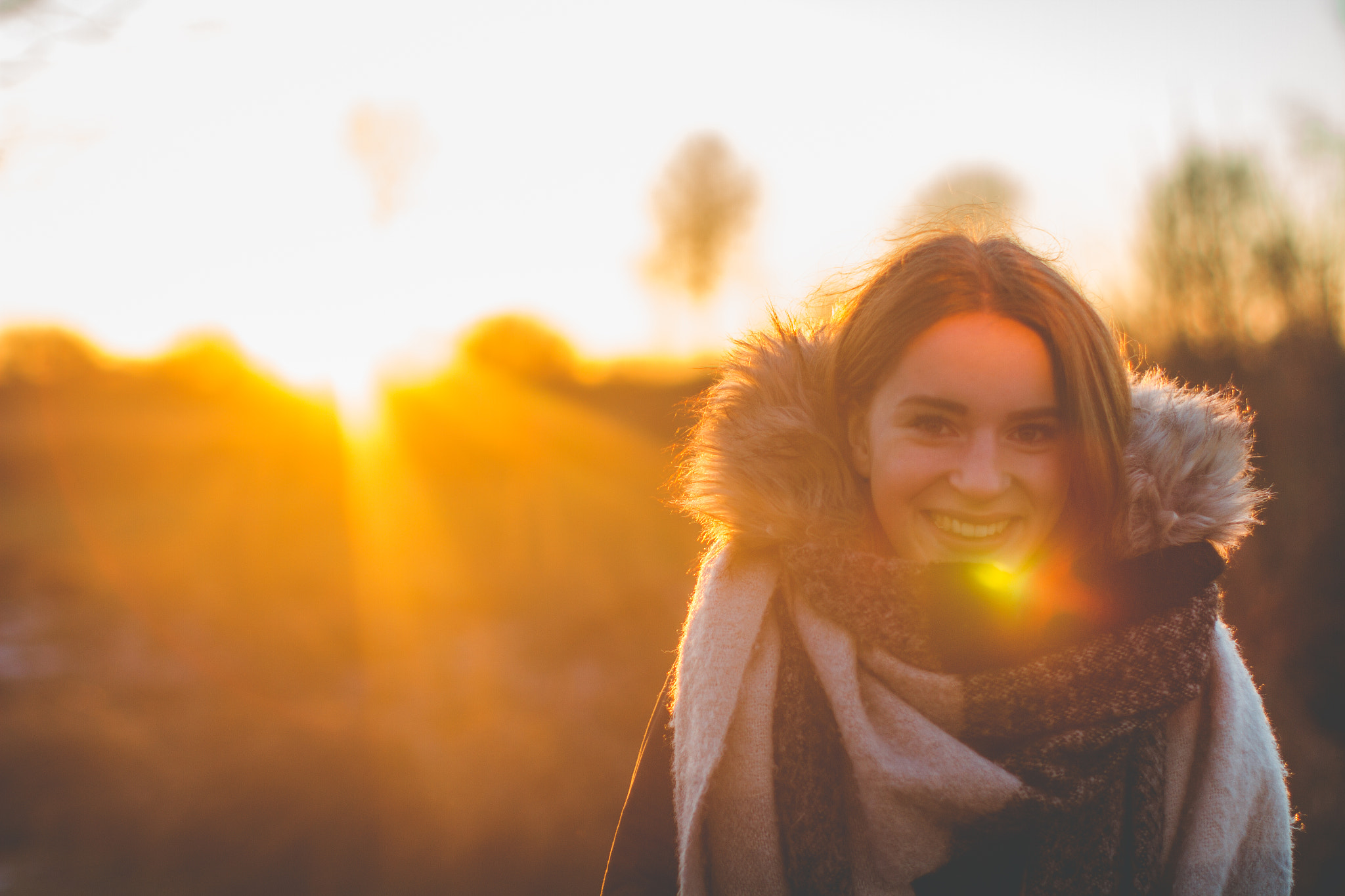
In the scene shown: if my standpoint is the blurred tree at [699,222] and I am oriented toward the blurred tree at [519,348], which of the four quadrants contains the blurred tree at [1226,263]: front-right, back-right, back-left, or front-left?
front-left

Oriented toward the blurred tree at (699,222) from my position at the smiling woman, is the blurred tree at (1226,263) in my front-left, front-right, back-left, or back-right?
front-right

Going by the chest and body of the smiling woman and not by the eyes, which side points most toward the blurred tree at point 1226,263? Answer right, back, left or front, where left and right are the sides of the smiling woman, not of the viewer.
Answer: back

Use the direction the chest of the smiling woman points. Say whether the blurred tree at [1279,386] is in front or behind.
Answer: behind

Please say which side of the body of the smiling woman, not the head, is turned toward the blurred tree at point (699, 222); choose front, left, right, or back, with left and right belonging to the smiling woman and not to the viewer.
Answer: back

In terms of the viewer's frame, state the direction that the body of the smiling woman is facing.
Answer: toward the camera

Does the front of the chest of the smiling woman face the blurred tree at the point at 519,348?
no

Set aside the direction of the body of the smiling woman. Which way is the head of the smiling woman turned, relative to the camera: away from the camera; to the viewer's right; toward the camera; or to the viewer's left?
toward the camera
